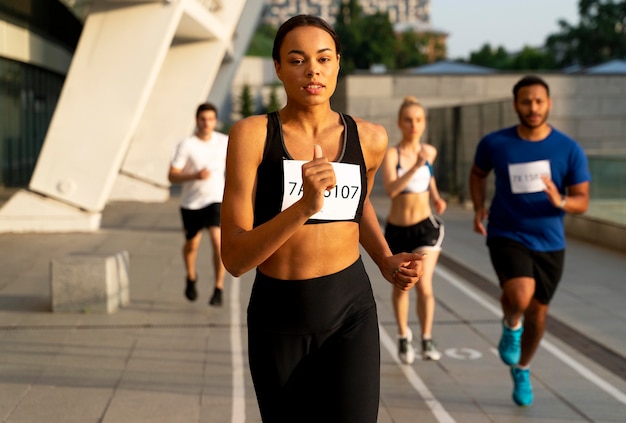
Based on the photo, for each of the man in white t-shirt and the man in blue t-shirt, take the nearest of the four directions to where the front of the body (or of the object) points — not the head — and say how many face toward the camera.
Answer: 2

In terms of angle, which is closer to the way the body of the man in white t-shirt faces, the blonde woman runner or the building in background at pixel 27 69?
the blonde woman runner

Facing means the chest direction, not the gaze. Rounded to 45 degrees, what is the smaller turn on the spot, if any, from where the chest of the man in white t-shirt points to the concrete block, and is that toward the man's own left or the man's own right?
approximately 90° to the man's own right

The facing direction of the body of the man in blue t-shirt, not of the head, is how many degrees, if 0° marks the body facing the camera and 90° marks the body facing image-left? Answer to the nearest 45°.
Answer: approximately 0°

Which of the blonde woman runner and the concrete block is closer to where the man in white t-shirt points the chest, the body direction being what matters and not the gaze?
the blonde woman runner

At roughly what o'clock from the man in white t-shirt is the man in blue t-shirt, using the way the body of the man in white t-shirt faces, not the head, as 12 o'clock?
The man in blue t-shirt is roughly at 11 o'clock from the man in white t-shirt.

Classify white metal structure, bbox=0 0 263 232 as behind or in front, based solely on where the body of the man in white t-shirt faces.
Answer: behind

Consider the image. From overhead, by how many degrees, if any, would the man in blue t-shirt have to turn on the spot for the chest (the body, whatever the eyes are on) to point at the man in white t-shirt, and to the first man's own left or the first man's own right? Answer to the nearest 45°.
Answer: approximately 135° to the first man's own right

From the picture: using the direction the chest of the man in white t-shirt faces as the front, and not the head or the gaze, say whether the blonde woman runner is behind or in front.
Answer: in front

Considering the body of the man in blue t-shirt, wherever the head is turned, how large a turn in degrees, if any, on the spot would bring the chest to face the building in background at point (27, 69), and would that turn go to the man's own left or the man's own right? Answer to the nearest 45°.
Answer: approximately 135° to the man's own right

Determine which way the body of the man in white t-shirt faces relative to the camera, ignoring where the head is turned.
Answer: toward the camera
